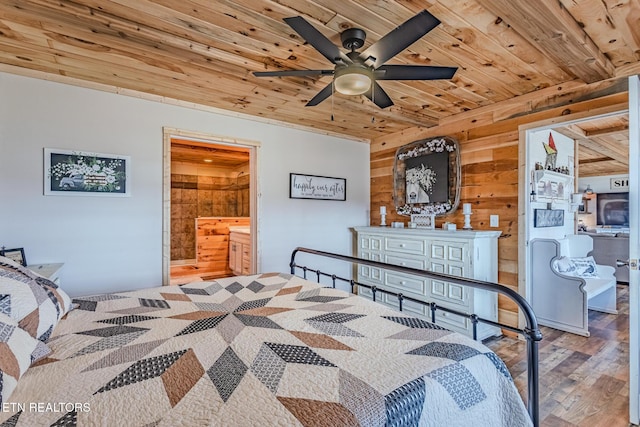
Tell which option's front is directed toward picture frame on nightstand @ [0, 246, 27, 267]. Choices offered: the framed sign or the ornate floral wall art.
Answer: the ornate floral wall art

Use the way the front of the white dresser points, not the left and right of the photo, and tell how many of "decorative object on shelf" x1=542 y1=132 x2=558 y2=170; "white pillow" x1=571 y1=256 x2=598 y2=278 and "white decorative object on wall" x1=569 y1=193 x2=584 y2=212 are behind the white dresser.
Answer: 3

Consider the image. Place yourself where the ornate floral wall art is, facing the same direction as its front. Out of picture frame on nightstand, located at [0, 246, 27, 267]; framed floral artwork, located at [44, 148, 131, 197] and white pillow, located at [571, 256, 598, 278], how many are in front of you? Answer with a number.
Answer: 2

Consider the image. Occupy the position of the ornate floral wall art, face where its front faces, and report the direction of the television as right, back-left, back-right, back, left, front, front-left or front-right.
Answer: back

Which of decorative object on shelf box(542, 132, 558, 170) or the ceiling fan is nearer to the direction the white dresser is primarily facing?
the ceiling fan

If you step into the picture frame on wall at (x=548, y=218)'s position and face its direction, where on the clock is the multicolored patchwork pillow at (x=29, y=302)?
The multicolored patchwork pillow is roughly at 2 o'clock from the picture frame on wall.

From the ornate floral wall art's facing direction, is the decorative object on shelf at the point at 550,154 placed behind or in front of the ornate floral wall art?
behind

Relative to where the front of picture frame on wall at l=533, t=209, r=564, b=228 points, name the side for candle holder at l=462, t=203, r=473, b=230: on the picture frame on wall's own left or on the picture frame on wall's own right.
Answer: on the picture frame on wall's own right

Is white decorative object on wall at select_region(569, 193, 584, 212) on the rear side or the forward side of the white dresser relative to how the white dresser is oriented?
on the rear side

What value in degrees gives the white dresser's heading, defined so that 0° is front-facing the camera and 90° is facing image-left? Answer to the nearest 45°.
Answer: approximately 45°

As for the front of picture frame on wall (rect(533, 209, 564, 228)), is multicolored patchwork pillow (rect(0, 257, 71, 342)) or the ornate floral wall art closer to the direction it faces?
the multicolored patchwork pillow
